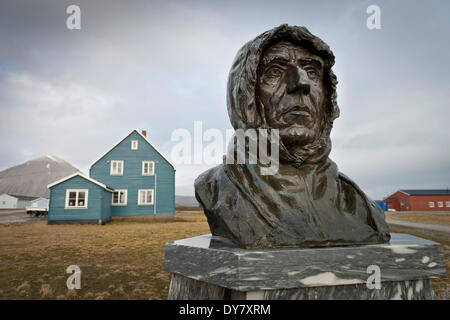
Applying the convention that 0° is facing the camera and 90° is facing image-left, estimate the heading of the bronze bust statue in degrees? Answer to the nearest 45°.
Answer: approximately 315°

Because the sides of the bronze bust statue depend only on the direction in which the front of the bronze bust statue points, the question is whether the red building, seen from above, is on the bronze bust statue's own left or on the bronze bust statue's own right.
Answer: on the bronze bust statue's own left

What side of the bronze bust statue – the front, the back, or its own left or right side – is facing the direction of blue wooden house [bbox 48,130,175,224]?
back
